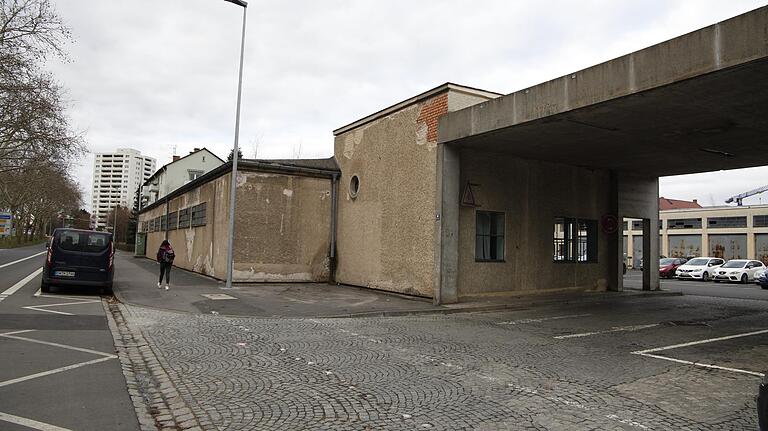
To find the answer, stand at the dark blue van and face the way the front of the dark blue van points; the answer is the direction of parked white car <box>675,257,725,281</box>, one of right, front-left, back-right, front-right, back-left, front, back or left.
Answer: right

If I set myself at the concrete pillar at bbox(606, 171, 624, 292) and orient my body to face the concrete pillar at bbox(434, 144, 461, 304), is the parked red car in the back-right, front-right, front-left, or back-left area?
back-right

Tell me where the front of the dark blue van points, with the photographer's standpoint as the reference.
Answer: facing away from the viewer

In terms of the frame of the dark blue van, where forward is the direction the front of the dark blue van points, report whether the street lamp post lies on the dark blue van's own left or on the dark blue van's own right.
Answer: on the dark blue van's own right

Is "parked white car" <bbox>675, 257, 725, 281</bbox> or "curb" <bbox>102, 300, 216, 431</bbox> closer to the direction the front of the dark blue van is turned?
the parked white car

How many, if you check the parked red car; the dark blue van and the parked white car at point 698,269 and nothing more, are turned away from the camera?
1

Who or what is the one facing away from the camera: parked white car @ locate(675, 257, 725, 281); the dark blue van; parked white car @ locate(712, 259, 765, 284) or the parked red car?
the dark blue van

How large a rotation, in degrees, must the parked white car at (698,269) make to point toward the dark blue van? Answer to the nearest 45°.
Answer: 0° — it already faces it

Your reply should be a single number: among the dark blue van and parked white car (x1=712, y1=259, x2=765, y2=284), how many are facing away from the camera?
1
